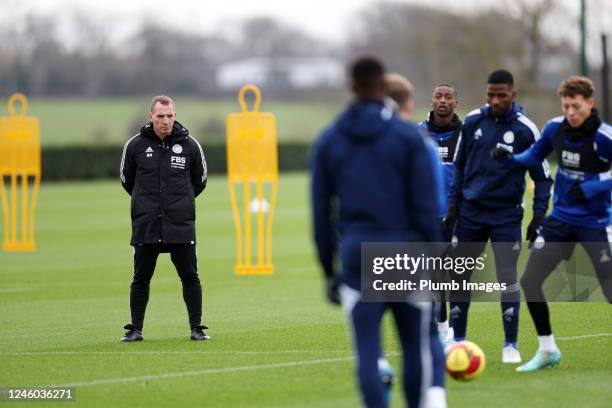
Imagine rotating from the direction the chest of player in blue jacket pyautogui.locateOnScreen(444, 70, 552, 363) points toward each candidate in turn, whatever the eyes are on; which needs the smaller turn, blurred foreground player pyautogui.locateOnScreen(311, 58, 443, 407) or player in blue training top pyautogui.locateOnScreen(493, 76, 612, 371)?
the blurred foreground player

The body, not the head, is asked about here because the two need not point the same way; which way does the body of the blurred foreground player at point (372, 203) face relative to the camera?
away from the camera

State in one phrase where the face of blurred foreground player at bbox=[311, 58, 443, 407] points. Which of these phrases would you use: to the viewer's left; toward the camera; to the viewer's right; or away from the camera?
away from the camera

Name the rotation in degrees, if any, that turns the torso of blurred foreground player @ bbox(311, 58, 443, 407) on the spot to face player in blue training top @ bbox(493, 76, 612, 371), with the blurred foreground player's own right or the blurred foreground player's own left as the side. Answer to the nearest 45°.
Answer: approximately 45° to the blurred foreground player's own right

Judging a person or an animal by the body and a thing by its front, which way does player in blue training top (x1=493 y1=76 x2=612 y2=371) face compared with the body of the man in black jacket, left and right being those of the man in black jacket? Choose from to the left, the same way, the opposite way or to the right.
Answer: to the right

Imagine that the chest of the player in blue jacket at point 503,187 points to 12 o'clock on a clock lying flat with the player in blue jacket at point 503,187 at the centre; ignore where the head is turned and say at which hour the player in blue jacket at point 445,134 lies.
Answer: the player in blue jacket at point 445,134 is roughly at 5 o'clock from the player in blue jacket at point 503,187.
